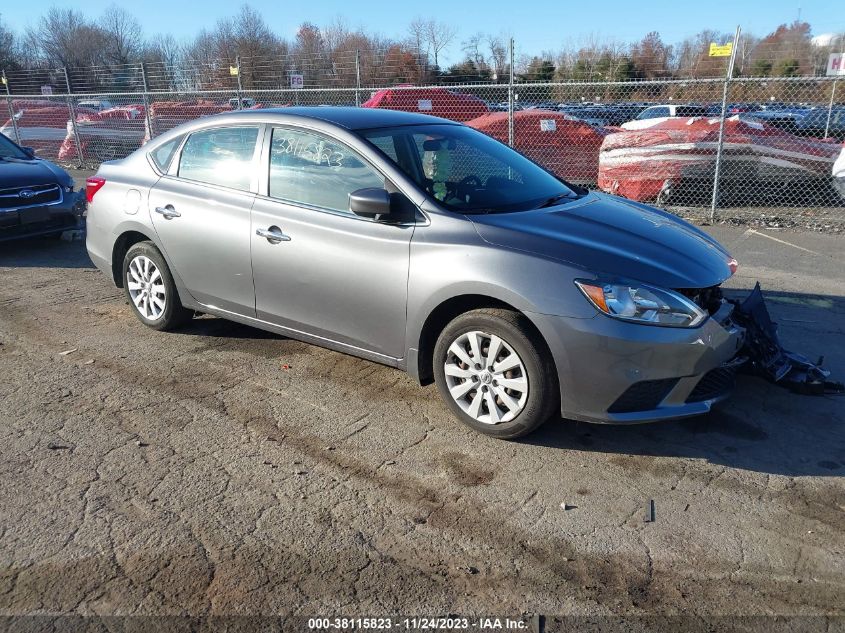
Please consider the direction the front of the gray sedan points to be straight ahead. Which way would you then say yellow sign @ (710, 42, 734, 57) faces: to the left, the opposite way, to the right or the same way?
to the right

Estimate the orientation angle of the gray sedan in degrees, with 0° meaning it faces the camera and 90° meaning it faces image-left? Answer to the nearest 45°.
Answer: approximately 315°

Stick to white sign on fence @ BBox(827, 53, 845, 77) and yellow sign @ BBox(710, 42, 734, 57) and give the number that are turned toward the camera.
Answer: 2

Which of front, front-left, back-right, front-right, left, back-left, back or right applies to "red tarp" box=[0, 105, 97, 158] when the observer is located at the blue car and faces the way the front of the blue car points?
back-left

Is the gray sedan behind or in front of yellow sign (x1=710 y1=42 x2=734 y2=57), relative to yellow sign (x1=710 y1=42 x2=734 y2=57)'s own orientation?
in front

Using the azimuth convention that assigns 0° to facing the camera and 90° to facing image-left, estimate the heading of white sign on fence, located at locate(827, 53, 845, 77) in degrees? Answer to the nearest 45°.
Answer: approximately 0°

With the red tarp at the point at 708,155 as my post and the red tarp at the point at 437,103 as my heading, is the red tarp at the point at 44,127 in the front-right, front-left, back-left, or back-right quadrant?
front-left

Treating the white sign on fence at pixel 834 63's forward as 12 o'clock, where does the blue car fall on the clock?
The blue car is roughly at 1 o'clock from the white sign on fence.

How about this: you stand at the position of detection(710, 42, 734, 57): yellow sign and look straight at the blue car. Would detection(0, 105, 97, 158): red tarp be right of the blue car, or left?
right

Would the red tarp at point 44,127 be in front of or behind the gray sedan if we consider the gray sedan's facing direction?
behind

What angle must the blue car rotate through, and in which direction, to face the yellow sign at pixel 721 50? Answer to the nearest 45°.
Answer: approximately 45° to its left

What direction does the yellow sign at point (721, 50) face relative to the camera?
toward the camera
